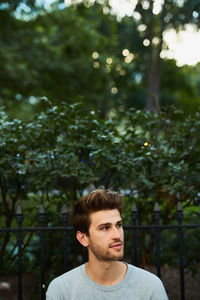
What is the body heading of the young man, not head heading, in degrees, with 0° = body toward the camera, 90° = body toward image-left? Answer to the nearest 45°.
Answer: approximately 0°
